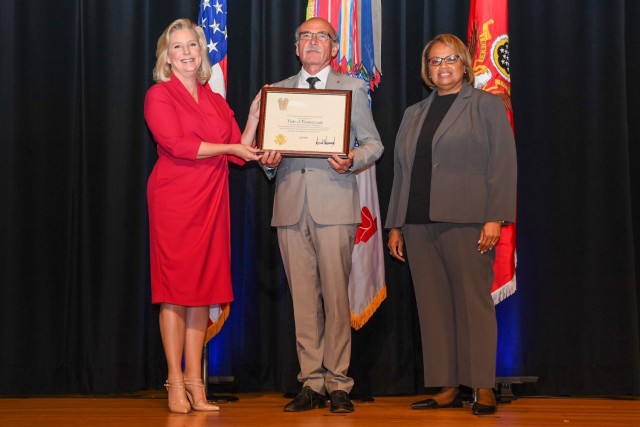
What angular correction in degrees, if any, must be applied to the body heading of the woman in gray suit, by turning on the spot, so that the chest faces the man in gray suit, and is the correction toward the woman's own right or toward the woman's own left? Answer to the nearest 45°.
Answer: approximately 45° to the woman's own right

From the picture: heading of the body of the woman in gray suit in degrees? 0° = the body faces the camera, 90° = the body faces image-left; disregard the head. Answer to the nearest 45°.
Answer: approximately 45°

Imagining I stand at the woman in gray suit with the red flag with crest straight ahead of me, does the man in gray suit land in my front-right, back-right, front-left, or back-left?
back-left

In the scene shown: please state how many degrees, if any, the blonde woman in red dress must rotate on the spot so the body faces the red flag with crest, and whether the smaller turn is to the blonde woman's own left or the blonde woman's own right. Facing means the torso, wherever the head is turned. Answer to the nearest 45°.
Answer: approximately 45° to the blonde woman's own left
